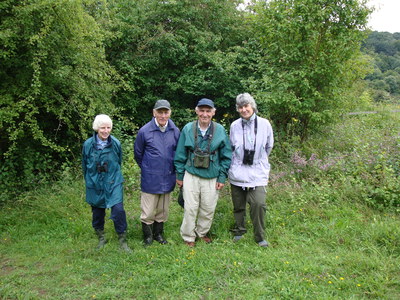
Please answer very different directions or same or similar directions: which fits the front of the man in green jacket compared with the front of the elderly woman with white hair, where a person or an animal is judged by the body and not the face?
same or similar directions

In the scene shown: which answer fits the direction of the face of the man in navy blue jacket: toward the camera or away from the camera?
toward the camera

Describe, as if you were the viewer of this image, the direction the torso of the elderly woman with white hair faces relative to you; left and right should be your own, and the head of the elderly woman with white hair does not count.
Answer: facing the viewer

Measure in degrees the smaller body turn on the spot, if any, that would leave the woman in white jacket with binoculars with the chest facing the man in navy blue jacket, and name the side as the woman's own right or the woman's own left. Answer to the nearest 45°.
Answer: approximately 90° to the woman's own right

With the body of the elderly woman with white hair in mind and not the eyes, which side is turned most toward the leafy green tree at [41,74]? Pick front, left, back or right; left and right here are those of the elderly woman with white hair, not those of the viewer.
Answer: back

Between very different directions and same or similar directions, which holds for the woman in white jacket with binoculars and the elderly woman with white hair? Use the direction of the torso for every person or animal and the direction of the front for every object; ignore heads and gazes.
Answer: same or similar directions

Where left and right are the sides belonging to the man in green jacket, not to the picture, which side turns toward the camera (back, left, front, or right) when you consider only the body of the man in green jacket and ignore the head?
front

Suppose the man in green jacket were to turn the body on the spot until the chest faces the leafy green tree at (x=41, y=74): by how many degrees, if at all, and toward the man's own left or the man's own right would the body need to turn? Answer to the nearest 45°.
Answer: approximately 135° to the man's own right

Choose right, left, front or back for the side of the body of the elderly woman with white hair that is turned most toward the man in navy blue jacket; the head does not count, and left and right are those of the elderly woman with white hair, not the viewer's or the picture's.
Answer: left

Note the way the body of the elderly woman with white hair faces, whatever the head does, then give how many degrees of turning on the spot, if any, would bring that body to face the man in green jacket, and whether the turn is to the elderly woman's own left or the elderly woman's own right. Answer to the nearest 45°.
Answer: approximately 90° to the elderly woman's own left

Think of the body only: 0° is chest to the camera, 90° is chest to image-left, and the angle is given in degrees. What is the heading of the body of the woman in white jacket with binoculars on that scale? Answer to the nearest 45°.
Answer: approximately 0°
